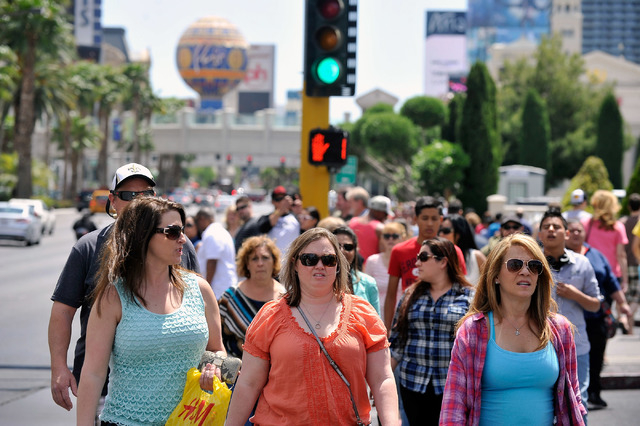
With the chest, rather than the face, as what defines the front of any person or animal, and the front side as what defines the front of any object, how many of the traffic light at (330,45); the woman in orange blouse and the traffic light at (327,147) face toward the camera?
3

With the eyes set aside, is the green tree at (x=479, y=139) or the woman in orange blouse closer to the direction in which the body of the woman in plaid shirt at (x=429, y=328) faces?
the woman in orange blouse

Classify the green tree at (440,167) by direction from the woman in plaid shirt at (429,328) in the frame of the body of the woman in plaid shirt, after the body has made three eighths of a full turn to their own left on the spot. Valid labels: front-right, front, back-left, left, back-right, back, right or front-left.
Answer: front-left

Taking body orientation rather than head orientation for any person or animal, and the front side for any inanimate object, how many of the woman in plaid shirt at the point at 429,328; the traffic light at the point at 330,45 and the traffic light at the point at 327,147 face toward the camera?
3

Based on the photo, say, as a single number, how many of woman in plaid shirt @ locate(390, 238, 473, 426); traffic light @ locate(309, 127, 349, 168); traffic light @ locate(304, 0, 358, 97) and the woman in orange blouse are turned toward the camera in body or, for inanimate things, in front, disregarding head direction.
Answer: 4

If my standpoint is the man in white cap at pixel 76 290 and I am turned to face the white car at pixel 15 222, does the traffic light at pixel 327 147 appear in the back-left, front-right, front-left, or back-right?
front-right

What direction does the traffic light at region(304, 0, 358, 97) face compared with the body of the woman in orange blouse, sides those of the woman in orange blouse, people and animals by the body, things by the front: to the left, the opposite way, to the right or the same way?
the same way

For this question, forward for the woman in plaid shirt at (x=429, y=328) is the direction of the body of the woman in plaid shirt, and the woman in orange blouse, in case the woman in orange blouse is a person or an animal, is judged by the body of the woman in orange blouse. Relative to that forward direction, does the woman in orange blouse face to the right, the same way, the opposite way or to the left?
the same way

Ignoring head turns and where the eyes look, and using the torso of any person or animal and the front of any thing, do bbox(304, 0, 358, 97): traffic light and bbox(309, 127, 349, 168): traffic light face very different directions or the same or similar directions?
same or similar directions

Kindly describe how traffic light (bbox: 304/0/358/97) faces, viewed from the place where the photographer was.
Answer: facing the viewer

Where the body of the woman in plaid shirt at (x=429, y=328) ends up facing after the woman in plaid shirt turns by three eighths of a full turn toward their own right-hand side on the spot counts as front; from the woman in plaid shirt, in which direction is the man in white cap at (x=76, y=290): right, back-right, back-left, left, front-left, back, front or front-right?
left

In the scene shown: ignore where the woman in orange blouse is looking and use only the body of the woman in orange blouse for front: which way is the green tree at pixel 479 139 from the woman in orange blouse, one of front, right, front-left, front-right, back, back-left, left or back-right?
back

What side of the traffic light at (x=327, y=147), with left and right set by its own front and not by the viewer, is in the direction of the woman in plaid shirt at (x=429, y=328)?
front

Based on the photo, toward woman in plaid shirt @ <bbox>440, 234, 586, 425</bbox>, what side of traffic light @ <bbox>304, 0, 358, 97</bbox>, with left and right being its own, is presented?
front

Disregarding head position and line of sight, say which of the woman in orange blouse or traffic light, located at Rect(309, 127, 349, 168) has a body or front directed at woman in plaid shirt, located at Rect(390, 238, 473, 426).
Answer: the traffic light

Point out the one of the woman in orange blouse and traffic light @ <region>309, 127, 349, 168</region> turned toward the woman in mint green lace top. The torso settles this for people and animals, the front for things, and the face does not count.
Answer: the traffic light

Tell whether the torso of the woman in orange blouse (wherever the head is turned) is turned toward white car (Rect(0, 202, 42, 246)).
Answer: no

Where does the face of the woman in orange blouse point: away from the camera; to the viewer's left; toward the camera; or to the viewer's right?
toward the camera

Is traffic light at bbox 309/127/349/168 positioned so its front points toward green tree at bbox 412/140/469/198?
no

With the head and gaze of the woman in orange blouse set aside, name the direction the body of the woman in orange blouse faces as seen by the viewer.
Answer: toward the camera

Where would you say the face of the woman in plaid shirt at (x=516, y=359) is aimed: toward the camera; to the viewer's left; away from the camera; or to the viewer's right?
toward the camera
